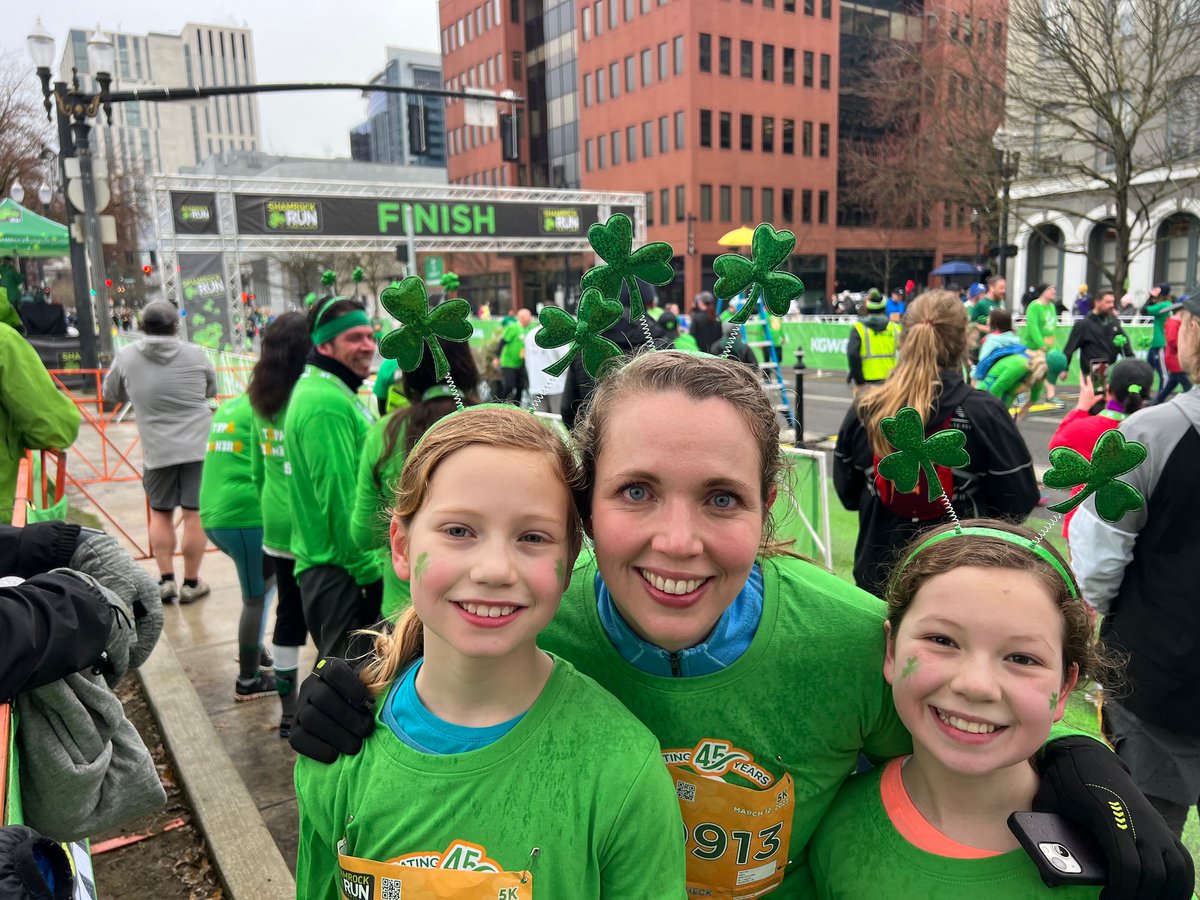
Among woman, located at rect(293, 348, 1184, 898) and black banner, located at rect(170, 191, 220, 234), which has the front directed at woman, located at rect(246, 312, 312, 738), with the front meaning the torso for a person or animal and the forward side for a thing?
the black banner

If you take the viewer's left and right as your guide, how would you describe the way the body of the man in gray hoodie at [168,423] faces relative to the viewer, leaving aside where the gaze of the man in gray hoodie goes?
facing away from the viewer

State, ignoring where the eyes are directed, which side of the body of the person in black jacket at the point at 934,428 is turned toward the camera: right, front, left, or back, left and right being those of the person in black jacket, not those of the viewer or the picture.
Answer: back

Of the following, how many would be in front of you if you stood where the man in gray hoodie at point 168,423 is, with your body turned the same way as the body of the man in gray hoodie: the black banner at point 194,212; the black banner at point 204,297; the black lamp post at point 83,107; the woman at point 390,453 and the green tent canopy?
4

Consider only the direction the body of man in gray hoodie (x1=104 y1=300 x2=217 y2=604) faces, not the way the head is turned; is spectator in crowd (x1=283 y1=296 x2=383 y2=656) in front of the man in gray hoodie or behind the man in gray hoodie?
behind

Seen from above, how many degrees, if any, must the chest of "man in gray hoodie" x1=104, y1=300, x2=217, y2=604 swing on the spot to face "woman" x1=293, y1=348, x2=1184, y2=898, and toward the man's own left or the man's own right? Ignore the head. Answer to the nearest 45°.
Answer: approximately 180°

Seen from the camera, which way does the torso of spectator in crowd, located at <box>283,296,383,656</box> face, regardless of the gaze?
to the viewer's right

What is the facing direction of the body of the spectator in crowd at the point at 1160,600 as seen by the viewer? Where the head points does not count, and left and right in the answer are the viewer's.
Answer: facing away from the viewer

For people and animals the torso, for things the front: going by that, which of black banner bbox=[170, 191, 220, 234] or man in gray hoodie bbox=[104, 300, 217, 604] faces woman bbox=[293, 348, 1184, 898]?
the black banner

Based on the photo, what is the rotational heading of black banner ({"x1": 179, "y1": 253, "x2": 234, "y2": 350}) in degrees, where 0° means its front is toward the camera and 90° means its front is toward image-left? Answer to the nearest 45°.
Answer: approximately 0°
